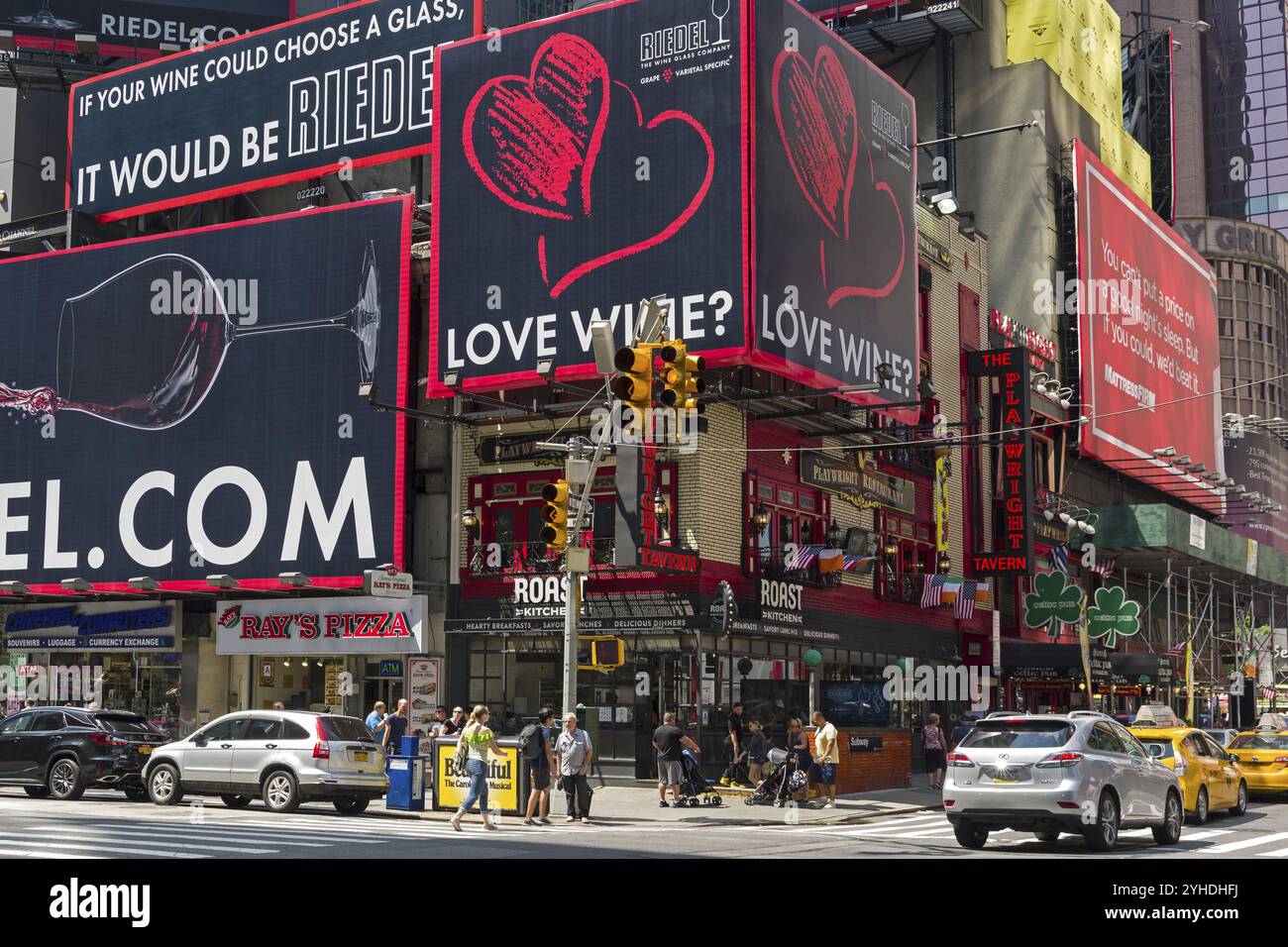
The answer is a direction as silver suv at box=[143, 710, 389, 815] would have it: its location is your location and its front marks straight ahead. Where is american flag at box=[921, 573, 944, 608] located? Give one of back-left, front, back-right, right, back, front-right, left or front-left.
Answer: right

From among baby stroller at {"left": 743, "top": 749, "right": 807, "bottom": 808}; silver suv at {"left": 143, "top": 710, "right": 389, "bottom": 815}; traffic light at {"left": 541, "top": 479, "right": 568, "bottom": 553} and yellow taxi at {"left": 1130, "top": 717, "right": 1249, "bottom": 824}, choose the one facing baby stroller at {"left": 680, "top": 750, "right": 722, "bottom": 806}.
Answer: baby stroller at {"left": 743, "top": 749, "right": 807, "bottom": 808}

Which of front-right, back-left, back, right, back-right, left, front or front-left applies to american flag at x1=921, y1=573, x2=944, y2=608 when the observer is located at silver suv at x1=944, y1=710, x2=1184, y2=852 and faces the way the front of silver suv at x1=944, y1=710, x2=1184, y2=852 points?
front-left

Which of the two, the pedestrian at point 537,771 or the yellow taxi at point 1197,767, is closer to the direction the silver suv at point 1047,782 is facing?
the yellow taxi

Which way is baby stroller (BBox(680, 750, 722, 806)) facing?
to the viewer's right

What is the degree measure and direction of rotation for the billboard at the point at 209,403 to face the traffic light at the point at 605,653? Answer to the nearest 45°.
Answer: approximately 45° to its left

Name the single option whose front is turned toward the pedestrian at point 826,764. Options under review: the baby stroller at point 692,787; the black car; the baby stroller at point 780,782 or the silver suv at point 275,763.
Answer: the baby stroller at point 692,787

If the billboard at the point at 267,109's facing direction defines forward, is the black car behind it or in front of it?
in front

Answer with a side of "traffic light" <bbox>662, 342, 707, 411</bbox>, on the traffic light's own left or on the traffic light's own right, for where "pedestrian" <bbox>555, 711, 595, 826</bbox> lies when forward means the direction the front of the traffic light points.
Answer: on the traffic light's own right

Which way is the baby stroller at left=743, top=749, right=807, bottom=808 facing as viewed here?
to the viewer's left

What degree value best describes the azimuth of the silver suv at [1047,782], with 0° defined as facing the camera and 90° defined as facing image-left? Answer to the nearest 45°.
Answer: approximately 225°
